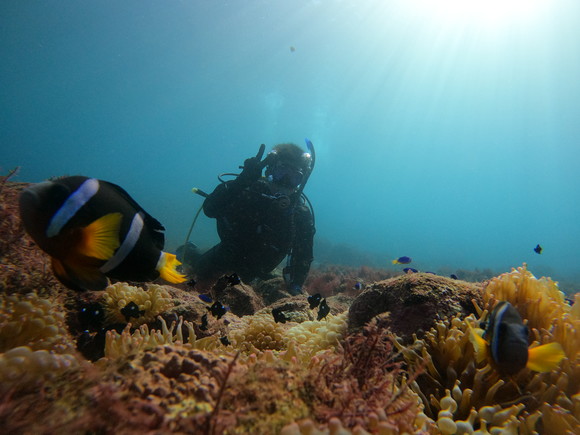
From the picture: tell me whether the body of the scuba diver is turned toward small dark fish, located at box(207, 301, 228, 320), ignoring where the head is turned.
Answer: yes

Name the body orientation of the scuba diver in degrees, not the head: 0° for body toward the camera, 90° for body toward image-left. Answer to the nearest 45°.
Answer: approximately 0°

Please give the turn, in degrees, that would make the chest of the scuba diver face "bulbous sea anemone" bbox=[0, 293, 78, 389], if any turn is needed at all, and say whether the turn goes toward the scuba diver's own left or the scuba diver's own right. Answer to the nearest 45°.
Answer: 0° — they already face it

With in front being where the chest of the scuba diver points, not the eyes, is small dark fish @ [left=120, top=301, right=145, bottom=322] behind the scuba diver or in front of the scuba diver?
in front

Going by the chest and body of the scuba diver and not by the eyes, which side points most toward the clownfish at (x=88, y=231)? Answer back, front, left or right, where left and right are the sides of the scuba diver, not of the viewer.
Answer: front

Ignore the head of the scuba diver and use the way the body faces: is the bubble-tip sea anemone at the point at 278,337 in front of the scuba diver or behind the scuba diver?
in front

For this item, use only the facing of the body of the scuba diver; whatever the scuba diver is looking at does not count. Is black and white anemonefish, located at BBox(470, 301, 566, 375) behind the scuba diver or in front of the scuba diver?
in front
